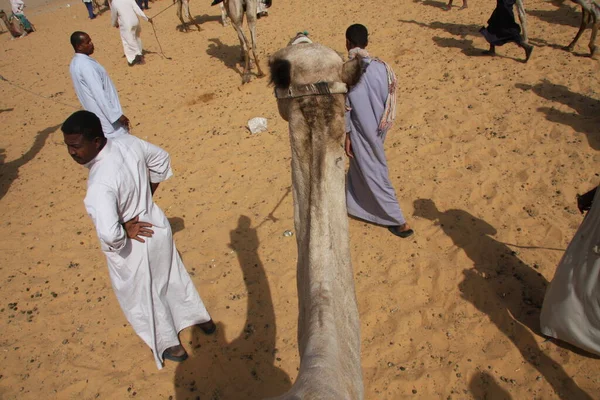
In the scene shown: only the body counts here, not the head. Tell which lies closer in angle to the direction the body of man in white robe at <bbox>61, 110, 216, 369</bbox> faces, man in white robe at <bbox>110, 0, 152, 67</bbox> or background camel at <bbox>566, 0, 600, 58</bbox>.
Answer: the man in white robe

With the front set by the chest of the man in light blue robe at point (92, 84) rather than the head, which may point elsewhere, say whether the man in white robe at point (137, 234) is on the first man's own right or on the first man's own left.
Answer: on the first man's own right

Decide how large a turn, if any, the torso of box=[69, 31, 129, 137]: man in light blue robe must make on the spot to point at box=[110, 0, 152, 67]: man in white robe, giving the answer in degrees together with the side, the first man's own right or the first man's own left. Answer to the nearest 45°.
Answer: approximately 90° to the first man's own left

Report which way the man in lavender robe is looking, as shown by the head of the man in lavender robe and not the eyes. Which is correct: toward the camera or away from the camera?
away from the camera

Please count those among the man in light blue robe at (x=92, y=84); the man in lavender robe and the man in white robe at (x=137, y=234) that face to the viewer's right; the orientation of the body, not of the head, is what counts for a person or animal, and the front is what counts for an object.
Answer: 1

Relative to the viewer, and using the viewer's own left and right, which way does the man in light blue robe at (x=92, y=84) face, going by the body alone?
facing to the right of the viewer

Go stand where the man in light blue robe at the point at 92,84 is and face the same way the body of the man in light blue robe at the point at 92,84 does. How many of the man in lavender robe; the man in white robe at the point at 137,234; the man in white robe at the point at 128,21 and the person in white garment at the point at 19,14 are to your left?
2

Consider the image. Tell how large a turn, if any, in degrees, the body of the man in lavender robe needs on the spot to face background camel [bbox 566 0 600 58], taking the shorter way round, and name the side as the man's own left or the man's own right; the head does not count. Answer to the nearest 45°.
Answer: approximately 90° to the man's own right

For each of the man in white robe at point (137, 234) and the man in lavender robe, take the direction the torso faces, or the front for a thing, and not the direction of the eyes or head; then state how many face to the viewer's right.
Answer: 0

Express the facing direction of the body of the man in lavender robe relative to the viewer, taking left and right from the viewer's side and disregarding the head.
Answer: facing away from the viewer and to the left of the viewer
